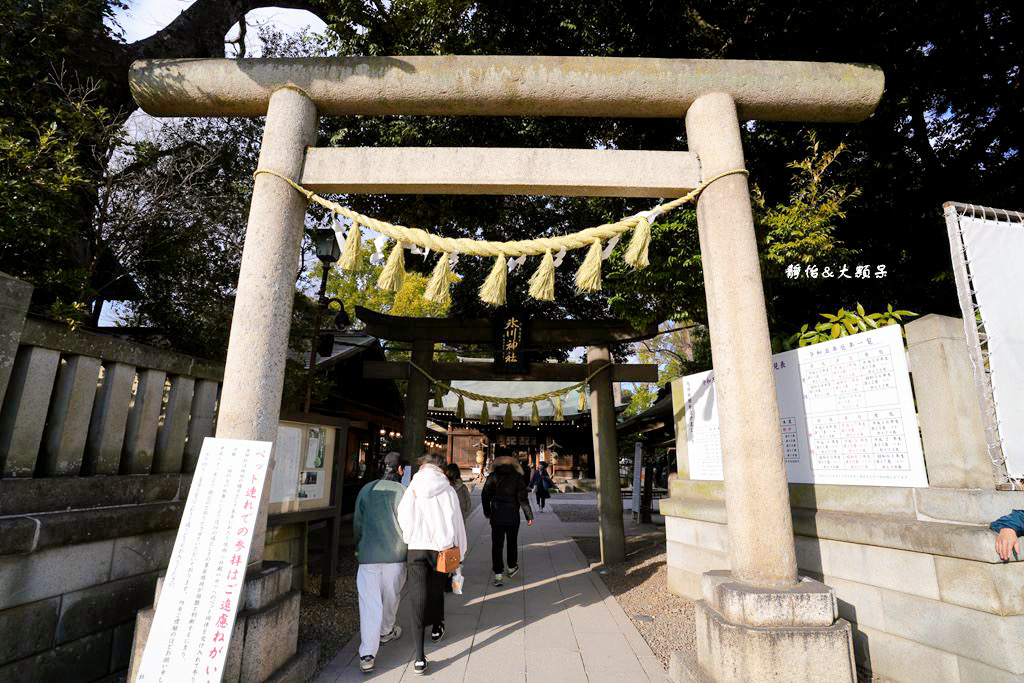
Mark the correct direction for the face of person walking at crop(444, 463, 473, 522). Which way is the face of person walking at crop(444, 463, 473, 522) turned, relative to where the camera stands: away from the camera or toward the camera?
away from the camera

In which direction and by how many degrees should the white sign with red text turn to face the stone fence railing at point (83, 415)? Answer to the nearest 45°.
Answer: approximately 135° to its right

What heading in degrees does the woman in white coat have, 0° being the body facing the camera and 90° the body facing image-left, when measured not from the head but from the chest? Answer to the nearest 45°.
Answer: approximately 180°

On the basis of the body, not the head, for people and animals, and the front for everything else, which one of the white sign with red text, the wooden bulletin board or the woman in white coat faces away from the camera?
the woman in white coat

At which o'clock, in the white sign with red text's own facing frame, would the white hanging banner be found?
The white hanging banner is roughly at 10 o'clock from the white sign with red text.

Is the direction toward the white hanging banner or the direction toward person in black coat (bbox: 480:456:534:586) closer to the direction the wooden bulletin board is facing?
the white hanging banner

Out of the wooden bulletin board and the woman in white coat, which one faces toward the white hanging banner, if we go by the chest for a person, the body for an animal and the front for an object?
the wooden bulletin board

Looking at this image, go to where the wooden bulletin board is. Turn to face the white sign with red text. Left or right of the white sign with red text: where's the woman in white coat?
left

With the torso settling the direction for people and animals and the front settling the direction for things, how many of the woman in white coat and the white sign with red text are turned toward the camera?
1

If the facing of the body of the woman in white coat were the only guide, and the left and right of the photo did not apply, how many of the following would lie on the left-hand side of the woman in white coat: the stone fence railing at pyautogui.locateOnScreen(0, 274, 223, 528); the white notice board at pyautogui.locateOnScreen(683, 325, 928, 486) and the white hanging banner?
1

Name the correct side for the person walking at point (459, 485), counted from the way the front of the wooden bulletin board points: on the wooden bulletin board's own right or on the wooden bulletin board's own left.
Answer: on the wooden bulletin board's own left

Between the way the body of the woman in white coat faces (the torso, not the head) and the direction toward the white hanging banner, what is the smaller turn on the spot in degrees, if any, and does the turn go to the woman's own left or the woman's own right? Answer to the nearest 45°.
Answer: approximately 135° to the woman's own right

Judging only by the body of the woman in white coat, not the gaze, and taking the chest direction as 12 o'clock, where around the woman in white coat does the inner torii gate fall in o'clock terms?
The inner torii gate is roughly at 1 o'clock from the woman in white coat.

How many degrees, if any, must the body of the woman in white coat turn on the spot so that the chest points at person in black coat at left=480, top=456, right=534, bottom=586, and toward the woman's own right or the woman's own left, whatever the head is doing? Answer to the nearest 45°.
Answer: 0° — they already face them
